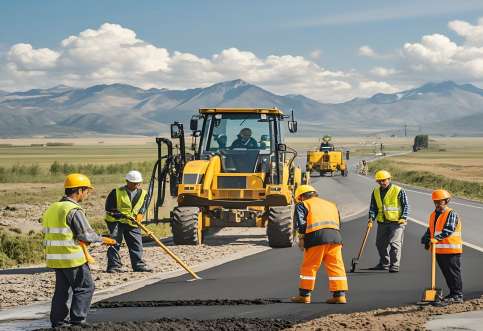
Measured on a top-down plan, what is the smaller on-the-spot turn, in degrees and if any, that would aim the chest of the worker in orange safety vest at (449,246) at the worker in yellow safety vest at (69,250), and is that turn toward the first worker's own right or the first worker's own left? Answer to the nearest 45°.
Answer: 0° — they already face them

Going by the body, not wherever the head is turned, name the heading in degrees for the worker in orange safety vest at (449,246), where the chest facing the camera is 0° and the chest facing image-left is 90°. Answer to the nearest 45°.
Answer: approximately 45°

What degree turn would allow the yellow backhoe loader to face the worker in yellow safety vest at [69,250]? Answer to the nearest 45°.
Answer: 0° — it already faces them

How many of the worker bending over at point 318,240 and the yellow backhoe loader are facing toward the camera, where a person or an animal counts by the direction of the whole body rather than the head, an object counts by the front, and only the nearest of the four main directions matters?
1

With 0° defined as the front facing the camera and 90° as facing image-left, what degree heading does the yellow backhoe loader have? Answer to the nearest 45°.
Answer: approximately 0°

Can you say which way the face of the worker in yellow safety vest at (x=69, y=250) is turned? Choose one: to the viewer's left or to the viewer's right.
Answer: to the viewer's right
